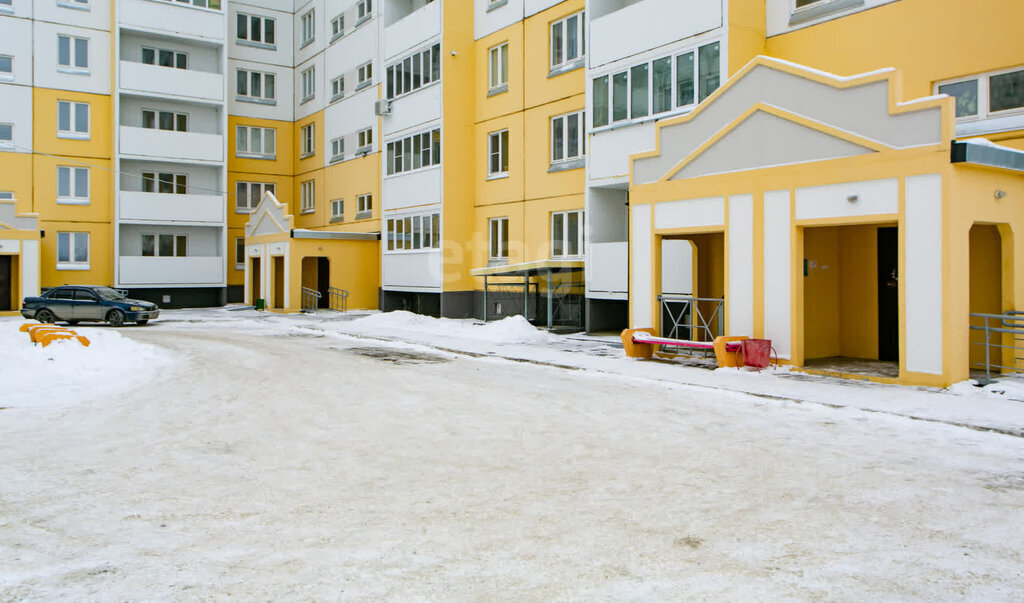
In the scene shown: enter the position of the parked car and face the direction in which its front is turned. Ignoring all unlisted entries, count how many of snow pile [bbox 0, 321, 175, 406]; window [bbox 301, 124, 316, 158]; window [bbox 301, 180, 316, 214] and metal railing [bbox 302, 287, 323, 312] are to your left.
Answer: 3

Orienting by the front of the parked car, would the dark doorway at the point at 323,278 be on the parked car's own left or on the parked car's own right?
on the parked car's own left

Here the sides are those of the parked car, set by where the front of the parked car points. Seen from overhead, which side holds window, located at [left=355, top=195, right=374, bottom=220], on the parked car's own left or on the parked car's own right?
on the parked car's own left

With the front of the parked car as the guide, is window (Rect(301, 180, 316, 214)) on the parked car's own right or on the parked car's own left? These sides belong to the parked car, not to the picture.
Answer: on the parked car's own left

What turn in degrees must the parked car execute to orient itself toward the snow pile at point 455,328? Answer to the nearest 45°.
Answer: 0° — it already faces it

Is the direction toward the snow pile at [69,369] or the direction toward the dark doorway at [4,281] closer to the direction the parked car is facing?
the snow pile

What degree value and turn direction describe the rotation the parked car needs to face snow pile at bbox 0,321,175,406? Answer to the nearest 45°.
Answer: approximately 45° to its right

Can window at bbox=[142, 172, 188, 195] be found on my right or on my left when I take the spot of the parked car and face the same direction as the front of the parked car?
on my left

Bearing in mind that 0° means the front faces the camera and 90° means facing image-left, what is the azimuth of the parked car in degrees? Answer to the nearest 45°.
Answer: approximately 315°

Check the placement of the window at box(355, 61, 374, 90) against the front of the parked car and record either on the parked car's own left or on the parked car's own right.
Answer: on the parked car's own left
